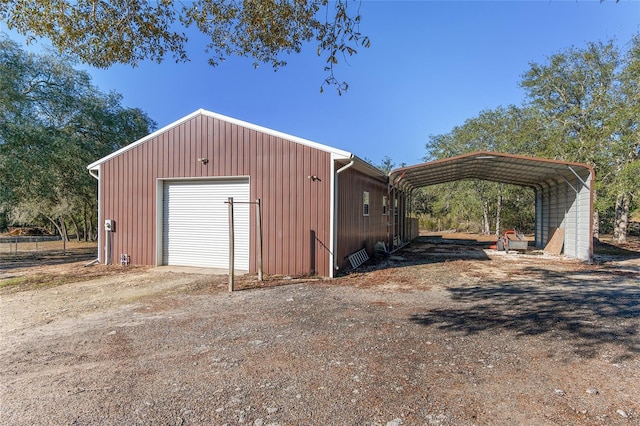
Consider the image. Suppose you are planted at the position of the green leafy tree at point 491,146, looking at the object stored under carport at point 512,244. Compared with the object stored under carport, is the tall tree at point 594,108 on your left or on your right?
left

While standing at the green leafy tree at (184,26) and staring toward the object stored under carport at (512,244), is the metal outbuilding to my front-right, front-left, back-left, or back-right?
front-left

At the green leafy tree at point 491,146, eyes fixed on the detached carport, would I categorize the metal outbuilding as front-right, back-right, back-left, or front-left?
front-right

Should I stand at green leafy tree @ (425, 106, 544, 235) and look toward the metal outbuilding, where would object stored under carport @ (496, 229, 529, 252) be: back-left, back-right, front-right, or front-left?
front-left
